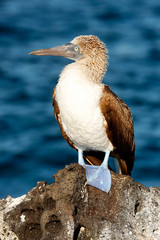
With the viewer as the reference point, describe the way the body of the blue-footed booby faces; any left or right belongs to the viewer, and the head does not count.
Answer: facing the viewer and to the left of the viewer
